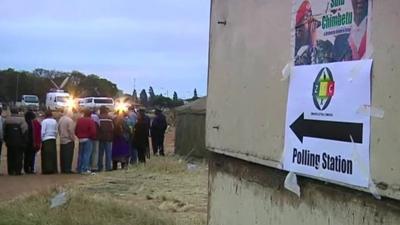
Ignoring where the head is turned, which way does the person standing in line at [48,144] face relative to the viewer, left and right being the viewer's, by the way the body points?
facing away from the viewer

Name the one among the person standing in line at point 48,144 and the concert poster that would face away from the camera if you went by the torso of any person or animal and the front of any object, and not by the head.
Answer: the person standing in line

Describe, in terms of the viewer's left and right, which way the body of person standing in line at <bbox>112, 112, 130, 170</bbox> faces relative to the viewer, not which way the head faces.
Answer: facing away from the viewer

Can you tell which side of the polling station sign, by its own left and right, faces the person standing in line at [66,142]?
right

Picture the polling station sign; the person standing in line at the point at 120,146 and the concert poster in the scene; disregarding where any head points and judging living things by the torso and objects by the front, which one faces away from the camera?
the person standing in line

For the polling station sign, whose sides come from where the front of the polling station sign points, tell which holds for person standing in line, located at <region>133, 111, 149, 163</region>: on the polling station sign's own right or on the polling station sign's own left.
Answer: on the polling station sign's own right

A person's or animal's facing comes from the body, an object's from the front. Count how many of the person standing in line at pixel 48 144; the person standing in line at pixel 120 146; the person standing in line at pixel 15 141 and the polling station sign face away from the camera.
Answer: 3

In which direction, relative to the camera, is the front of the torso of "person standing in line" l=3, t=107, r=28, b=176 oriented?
away from the camera
